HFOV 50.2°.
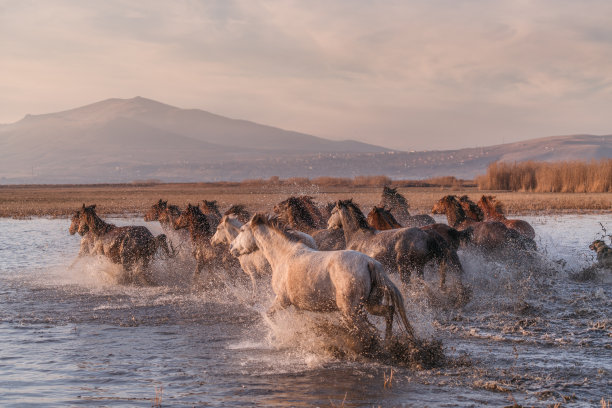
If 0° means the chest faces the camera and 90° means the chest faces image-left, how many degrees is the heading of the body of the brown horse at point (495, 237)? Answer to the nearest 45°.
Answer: approximately 90°

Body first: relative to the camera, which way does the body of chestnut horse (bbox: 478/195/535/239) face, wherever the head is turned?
to the viewer's left

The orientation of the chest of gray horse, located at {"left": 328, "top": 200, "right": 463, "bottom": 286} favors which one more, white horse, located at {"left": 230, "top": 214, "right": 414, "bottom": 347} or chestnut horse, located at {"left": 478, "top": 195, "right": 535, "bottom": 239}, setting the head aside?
the white horse

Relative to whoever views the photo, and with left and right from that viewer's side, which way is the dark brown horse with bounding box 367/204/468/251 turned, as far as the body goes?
facing to the left of the viewer

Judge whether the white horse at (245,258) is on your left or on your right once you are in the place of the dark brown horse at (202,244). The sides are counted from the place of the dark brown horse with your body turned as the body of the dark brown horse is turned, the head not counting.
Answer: on your left

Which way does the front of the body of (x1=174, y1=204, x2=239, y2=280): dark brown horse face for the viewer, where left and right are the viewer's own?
facing to the left of the viewer

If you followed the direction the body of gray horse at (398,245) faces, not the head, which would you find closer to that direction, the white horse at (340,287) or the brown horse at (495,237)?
the white horse

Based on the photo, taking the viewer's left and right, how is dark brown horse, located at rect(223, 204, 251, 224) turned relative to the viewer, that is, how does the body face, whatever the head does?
facing to the left of the viewer

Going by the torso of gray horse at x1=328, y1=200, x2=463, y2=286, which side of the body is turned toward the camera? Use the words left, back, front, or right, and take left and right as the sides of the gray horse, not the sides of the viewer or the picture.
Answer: left

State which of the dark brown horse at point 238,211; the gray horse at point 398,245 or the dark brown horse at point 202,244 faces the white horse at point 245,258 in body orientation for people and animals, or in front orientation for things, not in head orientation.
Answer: the gray horse

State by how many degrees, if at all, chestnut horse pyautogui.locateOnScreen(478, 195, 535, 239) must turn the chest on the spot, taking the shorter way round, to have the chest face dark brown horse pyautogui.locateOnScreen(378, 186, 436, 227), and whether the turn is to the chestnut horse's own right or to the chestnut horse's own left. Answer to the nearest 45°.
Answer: approximately 45° to the chestnut horse's own left

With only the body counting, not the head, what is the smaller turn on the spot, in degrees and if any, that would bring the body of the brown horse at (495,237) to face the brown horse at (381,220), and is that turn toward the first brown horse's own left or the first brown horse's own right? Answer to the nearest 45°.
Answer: approximately 45° to the first brown horse's own left
